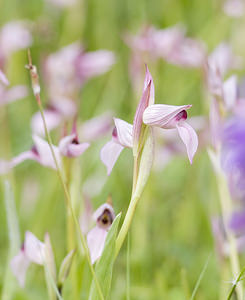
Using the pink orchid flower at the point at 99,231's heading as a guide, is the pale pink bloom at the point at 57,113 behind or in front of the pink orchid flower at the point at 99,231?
behind

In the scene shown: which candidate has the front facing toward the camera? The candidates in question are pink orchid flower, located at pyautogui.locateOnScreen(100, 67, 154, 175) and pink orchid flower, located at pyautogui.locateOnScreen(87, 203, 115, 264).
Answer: pink orchid flower, located at pyautogui.locateOnScreen(87, 203, 115, 264)

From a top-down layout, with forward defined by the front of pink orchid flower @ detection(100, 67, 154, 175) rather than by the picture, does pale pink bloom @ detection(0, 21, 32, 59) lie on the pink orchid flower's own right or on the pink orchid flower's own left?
on the pink orchid flower's own right

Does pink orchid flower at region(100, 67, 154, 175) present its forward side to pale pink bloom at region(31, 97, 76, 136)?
no

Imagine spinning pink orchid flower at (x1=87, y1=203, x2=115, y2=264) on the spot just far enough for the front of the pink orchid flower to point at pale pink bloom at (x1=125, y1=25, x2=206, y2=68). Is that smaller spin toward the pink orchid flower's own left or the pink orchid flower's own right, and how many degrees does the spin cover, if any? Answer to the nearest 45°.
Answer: approximately 180°

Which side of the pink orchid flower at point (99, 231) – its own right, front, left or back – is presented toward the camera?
front

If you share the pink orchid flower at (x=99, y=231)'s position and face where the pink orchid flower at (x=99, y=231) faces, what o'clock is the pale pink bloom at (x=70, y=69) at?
The pale pink bloom is roughly at 6 o'clock from the pink orchid flower.
